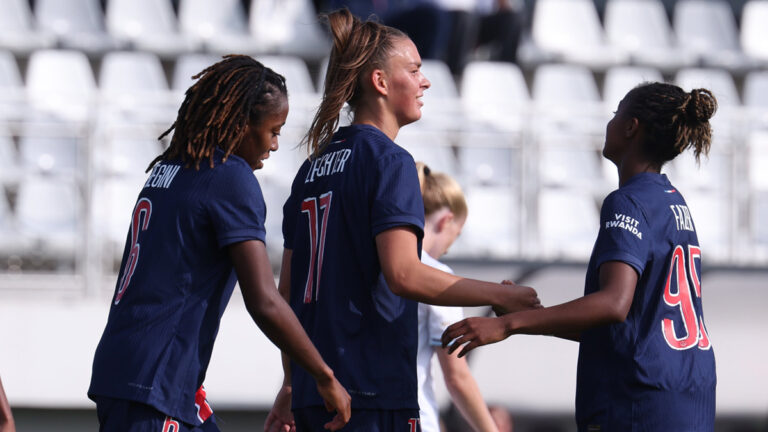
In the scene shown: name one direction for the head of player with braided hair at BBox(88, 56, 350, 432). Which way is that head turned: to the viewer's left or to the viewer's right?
to the viewer's right

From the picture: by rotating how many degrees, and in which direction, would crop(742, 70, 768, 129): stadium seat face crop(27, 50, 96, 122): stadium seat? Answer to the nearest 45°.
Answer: approximately 45° to its right

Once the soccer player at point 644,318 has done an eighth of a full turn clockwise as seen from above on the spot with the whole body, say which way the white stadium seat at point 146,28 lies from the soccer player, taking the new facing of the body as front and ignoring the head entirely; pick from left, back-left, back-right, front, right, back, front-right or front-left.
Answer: front-left

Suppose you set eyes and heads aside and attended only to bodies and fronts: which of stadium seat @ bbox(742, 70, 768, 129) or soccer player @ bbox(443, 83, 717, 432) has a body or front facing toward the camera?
the stadium seat

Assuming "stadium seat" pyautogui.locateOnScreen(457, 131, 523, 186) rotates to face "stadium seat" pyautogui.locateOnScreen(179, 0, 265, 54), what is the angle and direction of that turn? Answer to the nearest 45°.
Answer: approximately 135° to its right

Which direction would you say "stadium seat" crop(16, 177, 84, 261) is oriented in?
toward the camera

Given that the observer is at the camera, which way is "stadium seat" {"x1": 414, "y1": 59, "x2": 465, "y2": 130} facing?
facing the viewer

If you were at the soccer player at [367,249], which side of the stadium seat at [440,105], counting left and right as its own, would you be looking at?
front

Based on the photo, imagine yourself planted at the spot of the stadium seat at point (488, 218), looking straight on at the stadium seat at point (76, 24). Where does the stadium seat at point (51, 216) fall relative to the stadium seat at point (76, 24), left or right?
left

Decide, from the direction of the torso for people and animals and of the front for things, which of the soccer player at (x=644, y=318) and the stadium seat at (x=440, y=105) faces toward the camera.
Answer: the stadium seat

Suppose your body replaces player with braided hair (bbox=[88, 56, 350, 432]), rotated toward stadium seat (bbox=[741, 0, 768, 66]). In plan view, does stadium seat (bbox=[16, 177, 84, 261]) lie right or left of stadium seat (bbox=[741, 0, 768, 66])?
left

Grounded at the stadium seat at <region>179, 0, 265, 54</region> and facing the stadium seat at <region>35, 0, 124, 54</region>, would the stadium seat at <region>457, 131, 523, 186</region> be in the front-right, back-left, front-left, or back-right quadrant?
back-left

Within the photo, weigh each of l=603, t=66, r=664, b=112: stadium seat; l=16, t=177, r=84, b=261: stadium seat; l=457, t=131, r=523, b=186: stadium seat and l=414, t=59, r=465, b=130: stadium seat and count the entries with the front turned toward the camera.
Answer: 4

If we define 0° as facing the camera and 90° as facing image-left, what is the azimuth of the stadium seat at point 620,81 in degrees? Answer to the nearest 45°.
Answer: approximately 0°

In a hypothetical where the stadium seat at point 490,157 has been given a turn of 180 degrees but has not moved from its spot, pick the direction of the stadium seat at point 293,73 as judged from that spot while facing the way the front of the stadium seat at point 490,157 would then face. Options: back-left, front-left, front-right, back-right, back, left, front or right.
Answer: front-left

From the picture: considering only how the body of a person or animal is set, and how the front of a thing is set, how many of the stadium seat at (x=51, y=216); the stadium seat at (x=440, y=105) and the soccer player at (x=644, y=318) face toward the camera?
2

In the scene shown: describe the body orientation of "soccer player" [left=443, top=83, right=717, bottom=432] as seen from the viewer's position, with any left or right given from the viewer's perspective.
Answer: facing away from the viewer and to the left of the viewer

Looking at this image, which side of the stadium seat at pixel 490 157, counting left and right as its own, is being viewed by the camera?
front

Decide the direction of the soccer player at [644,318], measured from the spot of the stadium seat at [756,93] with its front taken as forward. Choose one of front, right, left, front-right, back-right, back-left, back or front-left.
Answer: front
